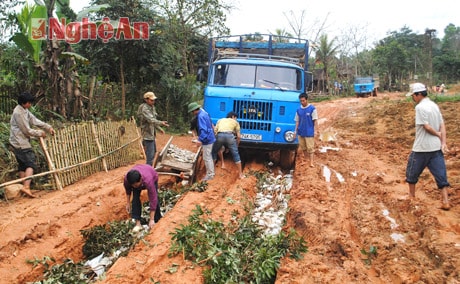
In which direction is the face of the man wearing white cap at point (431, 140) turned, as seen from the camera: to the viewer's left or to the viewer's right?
to the viewer's left

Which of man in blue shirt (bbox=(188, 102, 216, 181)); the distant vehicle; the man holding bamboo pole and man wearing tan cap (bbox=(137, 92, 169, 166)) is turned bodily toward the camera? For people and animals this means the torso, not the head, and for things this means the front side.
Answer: the distant vehicle

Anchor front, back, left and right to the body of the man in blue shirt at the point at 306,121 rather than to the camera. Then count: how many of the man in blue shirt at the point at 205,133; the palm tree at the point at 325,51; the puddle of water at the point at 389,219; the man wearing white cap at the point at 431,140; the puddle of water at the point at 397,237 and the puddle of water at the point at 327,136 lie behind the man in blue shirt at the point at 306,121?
2

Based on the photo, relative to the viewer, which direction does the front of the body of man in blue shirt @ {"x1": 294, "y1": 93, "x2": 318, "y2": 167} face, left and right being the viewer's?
facing the viewer

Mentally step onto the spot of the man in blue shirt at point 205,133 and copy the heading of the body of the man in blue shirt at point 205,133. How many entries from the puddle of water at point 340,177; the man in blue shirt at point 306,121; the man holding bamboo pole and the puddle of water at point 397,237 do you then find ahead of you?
1

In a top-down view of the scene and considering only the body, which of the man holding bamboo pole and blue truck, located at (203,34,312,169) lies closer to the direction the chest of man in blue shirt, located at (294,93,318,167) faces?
the man holding bamboo pole

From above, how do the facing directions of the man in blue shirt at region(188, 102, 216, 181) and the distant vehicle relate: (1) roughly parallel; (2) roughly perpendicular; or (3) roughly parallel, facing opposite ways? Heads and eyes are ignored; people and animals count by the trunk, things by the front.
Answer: roughly perpendicular

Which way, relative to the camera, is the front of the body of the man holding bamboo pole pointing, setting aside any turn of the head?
to the viewer's right

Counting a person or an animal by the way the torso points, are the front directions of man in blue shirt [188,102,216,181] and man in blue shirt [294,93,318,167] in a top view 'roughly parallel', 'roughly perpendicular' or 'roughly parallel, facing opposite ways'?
roughly perpendicular

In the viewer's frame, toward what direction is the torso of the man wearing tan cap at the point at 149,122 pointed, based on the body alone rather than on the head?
to the viewer's right

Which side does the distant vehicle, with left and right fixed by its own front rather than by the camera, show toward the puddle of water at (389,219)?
front

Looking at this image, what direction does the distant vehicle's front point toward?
toward the camera

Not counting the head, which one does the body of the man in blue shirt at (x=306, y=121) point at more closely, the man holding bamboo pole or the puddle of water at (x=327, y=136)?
the man holding bamboo pole

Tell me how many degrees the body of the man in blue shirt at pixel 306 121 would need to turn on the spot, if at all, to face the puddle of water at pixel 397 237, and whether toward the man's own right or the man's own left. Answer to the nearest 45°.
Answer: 0° — they already face it

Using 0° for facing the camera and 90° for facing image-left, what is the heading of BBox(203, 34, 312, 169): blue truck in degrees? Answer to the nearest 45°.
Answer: approximately 0°

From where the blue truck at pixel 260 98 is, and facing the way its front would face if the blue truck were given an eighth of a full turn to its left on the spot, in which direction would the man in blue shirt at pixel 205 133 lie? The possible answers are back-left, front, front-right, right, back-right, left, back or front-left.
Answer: right
